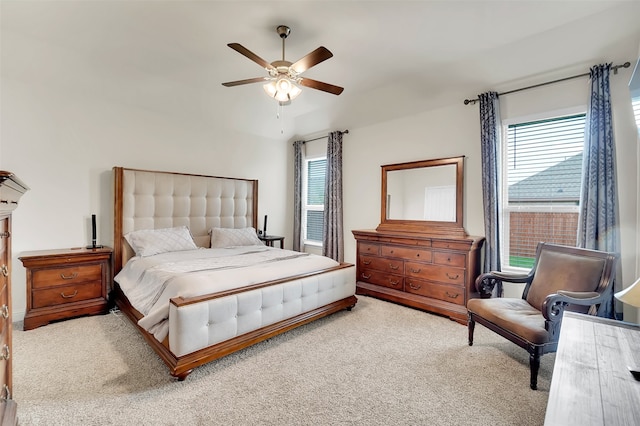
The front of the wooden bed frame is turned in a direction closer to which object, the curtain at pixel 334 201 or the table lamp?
the table lamp

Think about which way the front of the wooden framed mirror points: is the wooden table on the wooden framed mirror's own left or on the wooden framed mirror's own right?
on the wooden framed mirror's own left

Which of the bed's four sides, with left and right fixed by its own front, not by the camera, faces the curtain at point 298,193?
left

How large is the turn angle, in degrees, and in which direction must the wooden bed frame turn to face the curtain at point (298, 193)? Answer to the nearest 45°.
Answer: approximately 90° to its left

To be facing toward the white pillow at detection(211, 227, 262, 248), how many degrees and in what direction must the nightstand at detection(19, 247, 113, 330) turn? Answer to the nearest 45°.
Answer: approximately 45° to its left

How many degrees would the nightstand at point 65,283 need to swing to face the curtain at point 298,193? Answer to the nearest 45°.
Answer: approximately 45° to its left

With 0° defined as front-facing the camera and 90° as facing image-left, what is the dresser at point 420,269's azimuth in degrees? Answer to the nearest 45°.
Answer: approximately 45°

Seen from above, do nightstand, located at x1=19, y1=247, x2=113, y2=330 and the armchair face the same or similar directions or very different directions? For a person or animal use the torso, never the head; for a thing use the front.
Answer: very different directions

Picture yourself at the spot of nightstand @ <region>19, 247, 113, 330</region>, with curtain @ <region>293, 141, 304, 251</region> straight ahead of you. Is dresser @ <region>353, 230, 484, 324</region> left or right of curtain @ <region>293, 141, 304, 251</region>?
right
